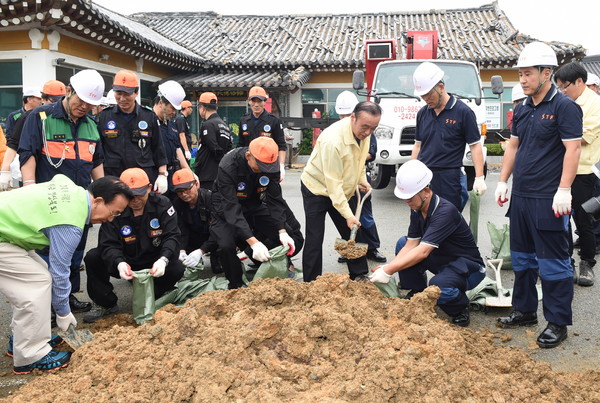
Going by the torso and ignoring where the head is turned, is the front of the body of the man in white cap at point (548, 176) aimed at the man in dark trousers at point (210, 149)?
no

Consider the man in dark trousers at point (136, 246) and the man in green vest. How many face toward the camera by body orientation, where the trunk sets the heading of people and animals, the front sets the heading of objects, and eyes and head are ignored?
1

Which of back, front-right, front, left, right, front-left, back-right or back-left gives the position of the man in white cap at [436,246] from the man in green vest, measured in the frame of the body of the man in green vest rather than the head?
front

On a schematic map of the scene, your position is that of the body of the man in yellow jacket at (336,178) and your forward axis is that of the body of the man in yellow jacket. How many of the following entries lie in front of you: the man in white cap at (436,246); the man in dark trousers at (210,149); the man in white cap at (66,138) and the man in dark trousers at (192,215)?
1

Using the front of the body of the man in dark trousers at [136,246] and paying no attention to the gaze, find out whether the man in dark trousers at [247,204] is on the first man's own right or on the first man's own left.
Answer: on the first man's own left

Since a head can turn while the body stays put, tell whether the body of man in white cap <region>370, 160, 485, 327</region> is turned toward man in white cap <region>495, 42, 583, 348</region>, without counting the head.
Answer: no

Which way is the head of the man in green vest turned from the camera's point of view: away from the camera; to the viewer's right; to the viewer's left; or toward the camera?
to the viewer's right

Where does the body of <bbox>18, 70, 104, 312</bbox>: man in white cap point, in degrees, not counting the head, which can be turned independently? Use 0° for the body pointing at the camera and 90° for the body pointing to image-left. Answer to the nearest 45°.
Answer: approximately 315°

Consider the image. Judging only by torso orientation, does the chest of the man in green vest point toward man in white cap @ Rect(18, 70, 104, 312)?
no

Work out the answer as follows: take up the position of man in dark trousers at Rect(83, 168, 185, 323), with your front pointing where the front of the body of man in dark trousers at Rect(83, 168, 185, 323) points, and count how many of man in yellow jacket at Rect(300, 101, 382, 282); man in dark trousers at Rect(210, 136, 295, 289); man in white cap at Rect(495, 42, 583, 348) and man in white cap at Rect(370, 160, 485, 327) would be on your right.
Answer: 0

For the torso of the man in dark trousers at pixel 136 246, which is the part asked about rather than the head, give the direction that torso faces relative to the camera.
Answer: toward the camera

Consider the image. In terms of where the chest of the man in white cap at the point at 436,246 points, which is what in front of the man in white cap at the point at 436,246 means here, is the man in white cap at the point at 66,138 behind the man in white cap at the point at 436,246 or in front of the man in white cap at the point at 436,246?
in front

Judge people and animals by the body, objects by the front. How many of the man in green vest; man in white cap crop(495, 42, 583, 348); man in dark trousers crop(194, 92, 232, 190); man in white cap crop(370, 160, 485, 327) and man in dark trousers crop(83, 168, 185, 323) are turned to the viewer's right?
1

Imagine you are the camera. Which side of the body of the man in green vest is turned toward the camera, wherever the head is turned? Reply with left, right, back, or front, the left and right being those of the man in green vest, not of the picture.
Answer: right
